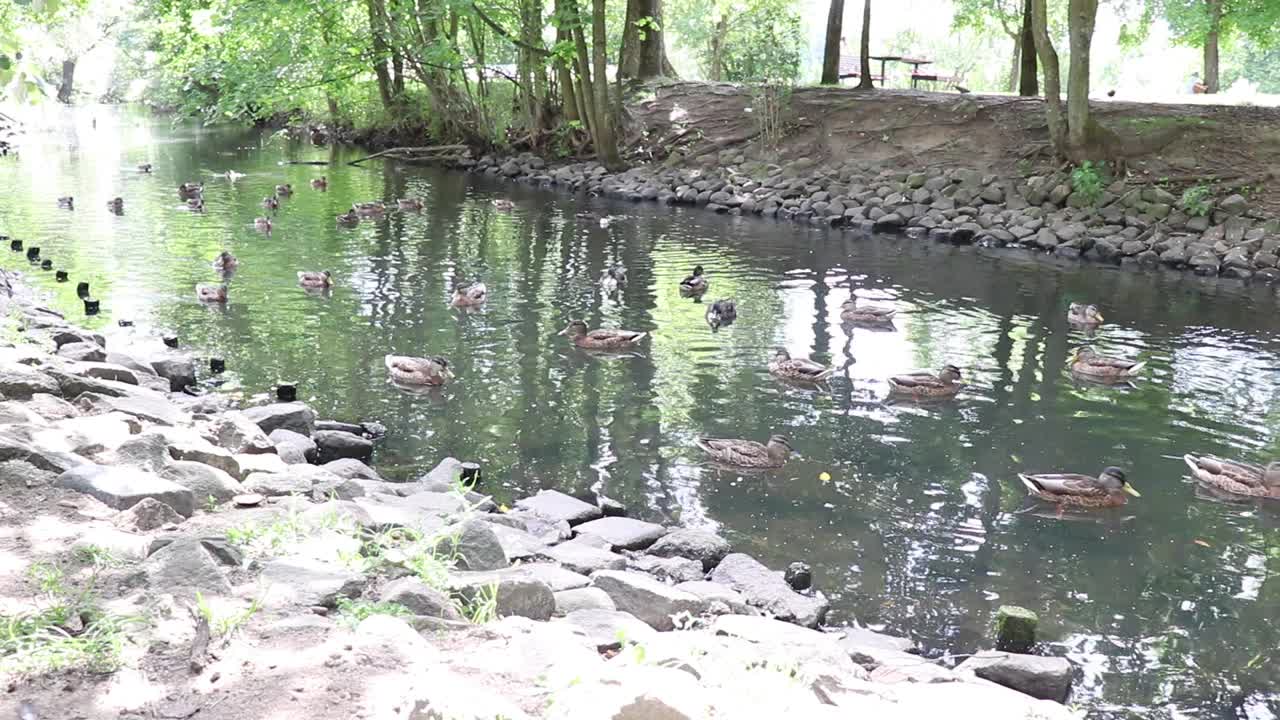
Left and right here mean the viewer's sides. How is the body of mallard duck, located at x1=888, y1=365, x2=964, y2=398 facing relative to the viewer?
facing to the right of the viewer

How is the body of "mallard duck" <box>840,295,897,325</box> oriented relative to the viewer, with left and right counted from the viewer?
facing to the left of the viewer

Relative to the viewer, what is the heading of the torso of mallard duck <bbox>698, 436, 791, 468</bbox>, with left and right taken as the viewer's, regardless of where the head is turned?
facing to the right of the viewer

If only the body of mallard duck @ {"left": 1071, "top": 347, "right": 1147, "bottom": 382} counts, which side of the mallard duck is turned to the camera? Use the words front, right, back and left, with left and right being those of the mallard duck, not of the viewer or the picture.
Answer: left

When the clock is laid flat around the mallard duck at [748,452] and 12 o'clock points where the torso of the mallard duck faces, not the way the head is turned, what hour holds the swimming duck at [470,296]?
The swimming duck is roughly at 8 o'clock from the mallard duck.

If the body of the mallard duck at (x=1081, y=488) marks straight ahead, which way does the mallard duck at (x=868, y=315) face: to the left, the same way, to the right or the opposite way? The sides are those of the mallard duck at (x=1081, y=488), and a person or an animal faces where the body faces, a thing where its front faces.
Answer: the opposite way

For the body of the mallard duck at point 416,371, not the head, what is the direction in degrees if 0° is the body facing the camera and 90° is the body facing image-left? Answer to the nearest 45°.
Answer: approximately 270°

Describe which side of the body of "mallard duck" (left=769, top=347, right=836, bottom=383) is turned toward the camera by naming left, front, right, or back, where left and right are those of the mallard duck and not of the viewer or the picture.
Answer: left

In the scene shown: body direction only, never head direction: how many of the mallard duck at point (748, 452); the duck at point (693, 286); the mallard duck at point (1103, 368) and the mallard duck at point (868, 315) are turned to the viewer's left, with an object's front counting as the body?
2

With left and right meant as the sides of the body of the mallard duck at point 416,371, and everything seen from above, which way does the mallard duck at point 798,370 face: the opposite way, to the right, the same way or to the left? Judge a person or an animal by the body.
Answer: the opposite way

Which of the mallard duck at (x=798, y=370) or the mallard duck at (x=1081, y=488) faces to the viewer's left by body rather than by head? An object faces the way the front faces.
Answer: the mallard duck at (x=798, y=370)

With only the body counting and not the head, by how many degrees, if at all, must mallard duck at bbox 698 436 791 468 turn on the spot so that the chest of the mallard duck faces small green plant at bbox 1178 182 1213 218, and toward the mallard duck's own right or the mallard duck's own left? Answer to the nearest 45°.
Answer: approximately 45° to the mallard duck's own left

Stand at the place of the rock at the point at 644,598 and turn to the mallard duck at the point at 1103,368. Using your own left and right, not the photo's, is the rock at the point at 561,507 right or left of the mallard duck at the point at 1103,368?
left

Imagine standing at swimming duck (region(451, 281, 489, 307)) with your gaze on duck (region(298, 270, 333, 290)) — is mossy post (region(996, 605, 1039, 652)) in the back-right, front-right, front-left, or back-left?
back-left

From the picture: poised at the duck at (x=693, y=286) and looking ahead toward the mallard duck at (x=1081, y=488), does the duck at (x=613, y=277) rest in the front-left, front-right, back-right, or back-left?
back-right

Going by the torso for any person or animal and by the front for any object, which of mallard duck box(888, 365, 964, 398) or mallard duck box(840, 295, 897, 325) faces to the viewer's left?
mallard duck box(840, 295, 897, 325)

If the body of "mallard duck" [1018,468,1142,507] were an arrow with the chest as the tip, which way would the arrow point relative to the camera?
to the viewer's right
